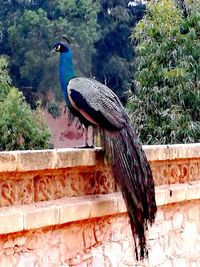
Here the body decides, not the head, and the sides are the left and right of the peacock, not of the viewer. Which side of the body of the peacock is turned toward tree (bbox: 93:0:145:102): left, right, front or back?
right

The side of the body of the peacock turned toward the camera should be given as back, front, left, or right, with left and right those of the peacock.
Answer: left
